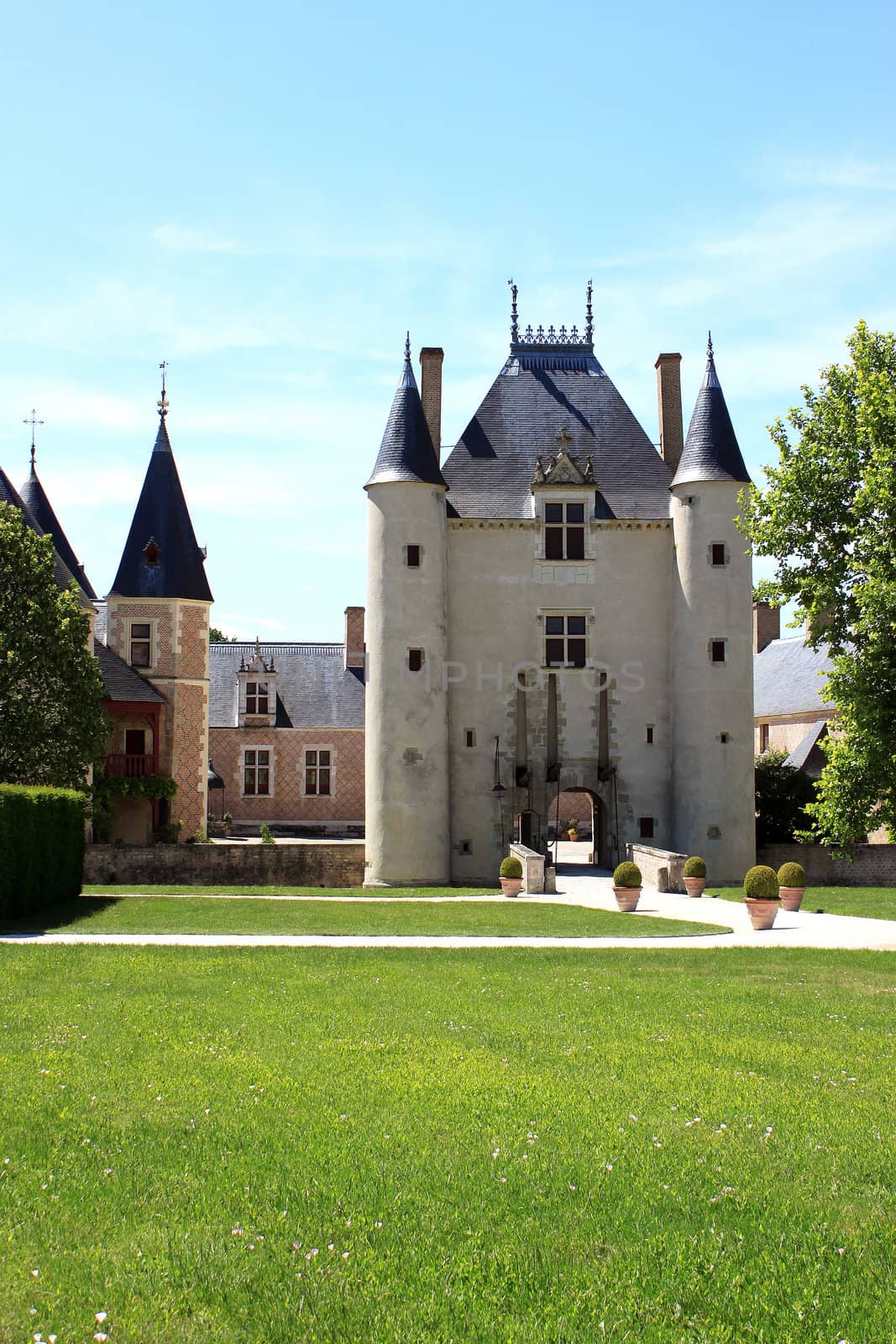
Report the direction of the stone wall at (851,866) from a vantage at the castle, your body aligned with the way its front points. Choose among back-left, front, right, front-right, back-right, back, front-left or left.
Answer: left

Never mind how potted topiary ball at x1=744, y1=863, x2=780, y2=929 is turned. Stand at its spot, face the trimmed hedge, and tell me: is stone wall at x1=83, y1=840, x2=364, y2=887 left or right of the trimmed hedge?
right

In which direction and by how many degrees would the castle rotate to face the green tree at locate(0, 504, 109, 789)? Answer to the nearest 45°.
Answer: approximately 45° to its right

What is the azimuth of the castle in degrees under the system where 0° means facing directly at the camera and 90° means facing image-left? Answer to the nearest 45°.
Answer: approximately 0°

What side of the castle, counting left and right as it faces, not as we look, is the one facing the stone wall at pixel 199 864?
right

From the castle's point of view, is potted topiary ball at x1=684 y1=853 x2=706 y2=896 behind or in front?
in front

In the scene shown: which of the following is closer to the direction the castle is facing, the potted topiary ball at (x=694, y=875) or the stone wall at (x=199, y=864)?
the potted topiary ball

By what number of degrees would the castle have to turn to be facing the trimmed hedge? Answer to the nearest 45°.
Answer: approximately 45° to its right

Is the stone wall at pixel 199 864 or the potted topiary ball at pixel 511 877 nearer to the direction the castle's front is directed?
the potted topiary ball

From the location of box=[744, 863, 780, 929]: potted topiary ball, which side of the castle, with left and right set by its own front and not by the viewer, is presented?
front

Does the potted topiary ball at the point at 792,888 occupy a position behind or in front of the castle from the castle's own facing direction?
in front

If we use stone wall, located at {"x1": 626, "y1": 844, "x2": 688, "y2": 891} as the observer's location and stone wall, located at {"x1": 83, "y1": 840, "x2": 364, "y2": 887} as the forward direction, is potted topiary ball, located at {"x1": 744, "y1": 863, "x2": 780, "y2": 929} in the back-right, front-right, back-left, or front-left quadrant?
back-left
